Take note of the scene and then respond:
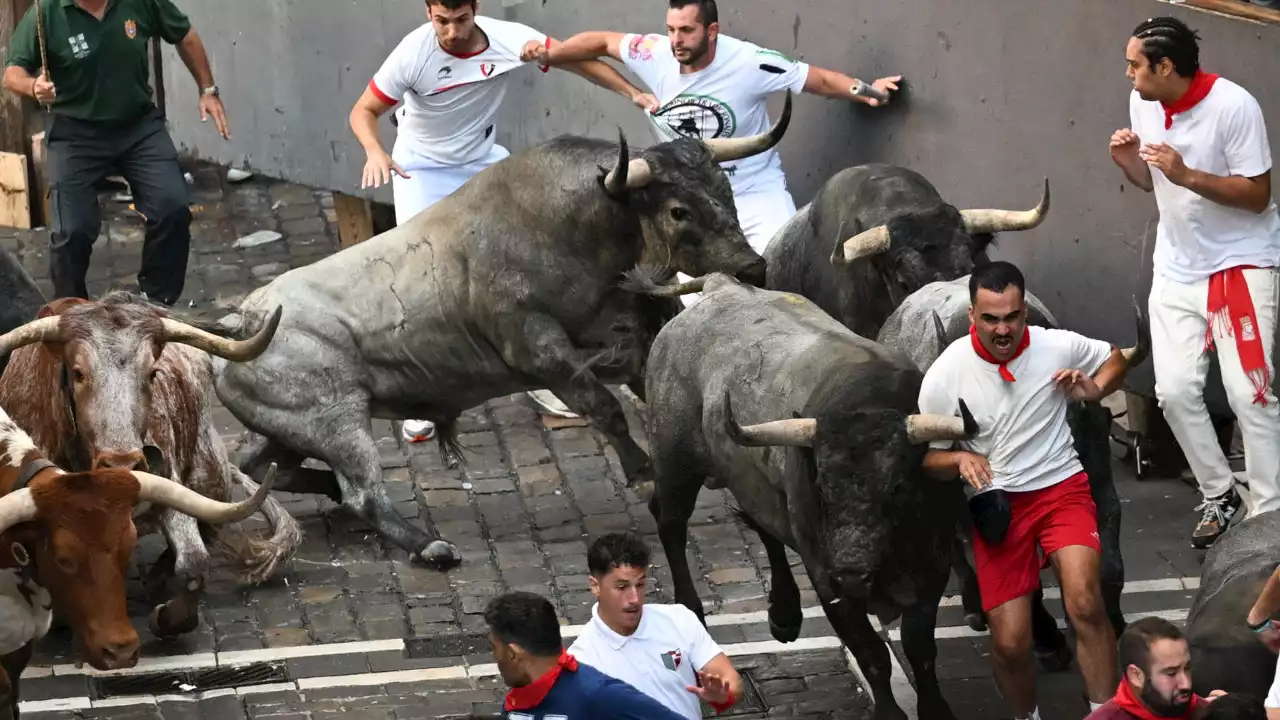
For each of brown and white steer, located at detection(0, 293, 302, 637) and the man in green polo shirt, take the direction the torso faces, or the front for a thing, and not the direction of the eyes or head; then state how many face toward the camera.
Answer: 2

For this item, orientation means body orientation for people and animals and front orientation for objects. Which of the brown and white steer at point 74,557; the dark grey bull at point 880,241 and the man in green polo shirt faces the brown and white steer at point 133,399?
the man in green polo shirt

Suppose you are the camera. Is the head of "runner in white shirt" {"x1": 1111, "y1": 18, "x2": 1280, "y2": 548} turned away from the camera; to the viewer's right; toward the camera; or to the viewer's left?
to the viewer's left

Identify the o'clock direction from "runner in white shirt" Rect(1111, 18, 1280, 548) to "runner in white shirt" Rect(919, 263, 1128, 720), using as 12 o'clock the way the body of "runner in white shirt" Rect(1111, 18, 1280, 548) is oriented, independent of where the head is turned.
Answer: "runner in white shirt" Rect(919, 263, 1128, 720) is roughly at 11 o'clock from "runner in white shirt" Rect(1111, 18, 1280, 548).

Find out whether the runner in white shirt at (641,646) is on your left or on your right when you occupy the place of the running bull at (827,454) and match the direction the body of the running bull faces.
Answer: on your right

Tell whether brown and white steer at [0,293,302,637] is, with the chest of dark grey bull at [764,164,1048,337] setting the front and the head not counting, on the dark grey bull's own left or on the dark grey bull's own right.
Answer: on the dark grey bull's own right

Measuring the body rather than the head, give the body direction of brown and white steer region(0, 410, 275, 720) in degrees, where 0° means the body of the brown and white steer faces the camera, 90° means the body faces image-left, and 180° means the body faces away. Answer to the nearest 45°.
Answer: approximately 315°

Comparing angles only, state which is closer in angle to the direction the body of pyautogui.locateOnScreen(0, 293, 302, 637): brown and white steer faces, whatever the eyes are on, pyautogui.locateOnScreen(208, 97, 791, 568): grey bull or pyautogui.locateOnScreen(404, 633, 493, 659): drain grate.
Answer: the drain grate
